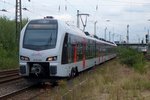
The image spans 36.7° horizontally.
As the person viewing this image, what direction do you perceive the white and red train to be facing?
facing the viewer and to the left of the viewer
